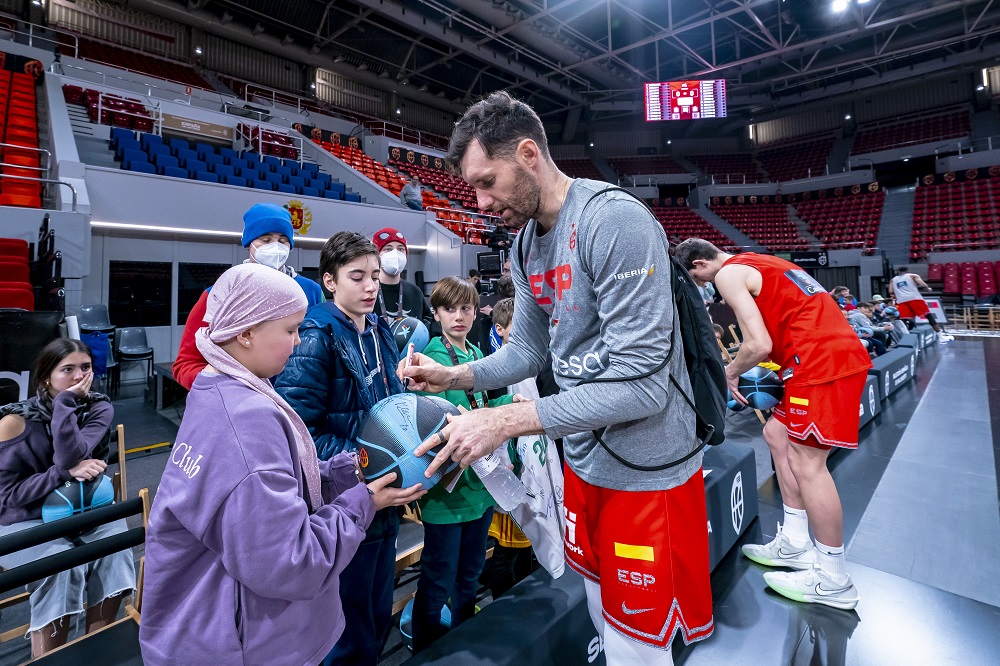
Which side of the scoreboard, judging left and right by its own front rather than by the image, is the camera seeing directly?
front

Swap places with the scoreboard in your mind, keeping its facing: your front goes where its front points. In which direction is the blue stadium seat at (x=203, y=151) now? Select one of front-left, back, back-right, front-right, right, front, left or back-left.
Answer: front-right

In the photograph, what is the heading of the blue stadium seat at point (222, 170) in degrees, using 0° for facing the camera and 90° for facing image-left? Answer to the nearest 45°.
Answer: approximately 315°

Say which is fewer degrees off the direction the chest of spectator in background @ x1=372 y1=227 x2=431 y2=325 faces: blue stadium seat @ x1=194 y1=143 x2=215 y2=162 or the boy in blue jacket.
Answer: the boy in blue jacket

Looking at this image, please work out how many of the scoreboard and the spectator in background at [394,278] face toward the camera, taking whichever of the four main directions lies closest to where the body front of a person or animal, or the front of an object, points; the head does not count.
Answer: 2

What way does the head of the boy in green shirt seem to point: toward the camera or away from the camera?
toward the camera

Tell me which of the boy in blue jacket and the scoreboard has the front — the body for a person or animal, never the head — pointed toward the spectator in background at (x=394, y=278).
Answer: the scoreboard

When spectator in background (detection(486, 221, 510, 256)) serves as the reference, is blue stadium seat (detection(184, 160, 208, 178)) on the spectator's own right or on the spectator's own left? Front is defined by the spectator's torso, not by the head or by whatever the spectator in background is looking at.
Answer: on the spectator's own right

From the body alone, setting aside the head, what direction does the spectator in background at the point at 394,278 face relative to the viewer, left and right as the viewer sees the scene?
facing the viewer

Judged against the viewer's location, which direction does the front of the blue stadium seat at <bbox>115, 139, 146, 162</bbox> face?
facing the viewer and to the right of the viewer

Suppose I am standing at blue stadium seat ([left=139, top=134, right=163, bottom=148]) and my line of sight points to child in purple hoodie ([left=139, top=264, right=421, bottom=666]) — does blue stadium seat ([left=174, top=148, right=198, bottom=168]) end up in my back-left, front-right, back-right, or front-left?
front-left

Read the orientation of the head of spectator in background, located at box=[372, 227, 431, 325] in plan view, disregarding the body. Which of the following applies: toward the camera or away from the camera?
toward the camera

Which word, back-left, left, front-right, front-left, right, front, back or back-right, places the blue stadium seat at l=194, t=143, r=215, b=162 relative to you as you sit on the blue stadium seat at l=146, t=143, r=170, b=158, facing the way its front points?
left
